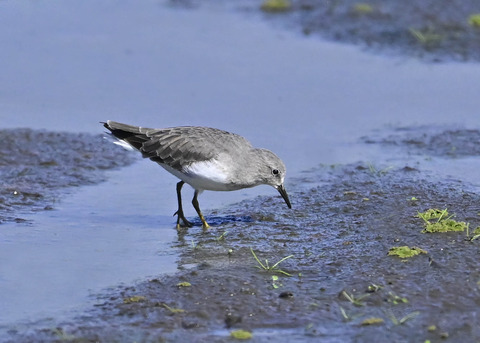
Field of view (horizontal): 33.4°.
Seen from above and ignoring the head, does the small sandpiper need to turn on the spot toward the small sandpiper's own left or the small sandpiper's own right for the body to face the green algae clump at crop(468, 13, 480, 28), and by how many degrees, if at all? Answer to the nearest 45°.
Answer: approximately 45° to the small sandpiper's own left

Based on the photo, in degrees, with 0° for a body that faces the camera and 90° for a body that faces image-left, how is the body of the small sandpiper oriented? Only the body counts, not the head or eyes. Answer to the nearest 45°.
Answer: approximately 270°

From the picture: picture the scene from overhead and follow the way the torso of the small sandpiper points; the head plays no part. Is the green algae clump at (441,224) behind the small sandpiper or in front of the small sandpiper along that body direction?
in front

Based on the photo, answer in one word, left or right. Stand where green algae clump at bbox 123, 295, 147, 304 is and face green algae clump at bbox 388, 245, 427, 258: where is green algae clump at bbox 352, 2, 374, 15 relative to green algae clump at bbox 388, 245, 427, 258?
left

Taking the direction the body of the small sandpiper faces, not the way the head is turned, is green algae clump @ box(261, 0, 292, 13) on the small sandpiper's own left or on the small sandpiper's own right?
on the small sandpiper's own left

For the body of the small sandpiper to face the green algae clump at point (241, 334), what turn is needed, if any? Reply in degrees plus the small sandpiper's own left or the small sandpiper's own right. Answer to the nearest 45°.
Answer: approximately 90° to the small sandpiper's own right

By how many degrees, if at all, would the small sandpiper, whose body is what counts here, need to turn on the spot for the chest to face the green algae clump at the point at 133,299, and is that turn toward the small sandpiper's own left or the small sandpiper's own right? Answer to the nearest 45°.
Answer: approximately 90° to the small sandpiper's own right

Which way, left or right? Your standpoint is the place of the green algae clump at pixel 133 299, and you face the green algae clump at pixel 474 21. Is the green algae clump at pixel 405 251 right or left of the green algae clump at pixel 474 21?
right

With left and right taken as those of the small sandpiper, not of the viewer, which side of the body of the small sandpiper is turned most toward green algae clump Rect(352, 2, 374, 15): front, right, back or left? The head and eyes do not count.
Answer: left

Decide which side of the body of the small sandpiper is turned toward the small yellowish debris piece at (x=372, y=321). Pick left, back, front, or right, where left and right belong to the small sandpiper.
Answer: right

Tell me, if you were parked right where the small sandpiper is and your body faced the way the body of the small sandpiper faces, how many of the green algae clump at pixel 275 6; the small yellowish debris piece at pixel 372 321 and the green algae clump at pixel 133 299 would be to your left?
1
